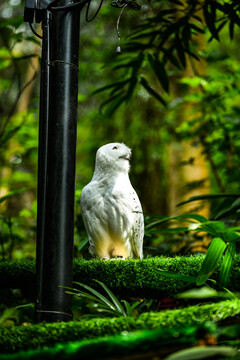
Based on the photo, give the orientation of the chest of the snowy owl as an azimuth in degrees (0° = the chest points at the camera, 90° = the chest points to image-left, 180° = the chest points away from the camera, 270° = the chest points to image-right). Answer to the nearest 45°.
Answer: approximately 0°

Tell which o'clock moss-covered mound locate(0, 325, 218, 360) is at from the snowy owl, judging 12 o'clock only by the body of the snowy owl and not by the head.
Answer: The moss-covered mound is roughly at 12 o'clock from the snowy owl.

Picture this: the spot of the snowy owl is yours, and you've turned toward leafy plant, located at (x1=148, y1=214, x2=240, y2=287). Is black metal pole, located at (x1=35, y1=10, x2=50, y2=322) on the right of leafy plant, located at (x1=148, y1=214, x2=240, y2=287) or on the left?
right
